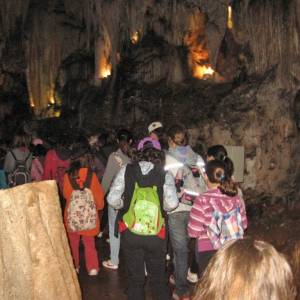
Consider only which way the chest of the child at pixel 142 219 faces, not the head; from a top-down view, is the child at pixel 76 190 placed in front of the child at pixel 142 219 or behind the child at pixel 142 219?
in front

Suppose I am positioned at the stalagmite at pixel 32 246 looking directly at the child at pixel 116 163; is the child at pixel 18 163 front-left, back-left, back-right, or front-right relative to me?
front-left

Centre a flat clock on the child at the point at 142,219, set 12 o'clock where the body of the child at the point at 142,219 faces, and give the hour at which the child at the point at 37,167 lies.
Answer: the child at the point at 37,167 is roughly at 11 o'clock from the child at the point at 142,219.

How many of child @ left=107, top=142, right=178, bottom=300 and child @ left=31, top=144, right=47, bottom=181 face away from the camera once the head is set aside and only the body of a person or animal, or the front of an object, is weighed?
2

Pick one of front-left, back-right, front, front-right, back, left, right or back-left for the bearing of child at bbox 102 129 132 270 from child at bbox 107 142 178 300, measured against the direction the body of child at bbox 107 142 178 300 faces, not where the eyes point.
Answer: front

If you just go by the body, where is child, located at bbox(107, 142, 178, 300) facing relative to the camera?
away from the camera

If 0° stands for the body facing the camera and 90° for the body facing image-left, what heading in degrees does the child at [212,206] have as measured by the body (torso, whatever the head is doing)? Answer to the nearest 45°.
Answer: approximately 135°

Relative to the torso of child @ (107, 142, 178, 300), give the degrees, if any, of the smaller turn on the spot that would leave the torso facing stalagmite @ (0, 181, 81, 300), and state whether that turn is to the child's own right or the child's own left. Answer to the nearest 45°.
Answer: approximately 135° to the child's own left

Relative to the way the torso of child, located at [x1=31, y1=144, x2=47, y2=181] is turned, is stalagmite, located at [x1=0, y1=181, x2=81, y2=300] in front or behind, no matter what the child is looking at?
behind

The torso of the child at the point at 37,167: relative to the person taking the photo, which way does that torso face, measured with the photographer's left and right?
facing away from the viewer

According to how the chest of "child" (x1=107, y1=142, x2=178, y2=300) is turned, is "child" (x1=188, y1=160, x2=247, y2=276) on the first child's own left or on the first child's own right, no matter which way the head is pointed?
on the first child's own right

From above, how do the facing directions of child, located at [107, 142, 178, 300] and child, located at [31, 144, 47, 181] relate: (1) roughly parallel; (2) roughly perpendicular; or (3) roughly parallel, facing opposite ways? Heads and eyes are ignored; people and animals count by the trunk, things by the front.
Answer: roughly parallel

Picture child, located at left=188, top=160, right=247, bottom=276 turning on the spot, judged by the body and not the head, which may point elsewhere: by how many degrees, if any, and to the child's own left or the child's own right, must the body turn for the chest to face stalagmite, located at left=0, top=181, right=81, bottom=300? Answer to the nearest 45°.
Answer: approximately 90° to the child's own left
